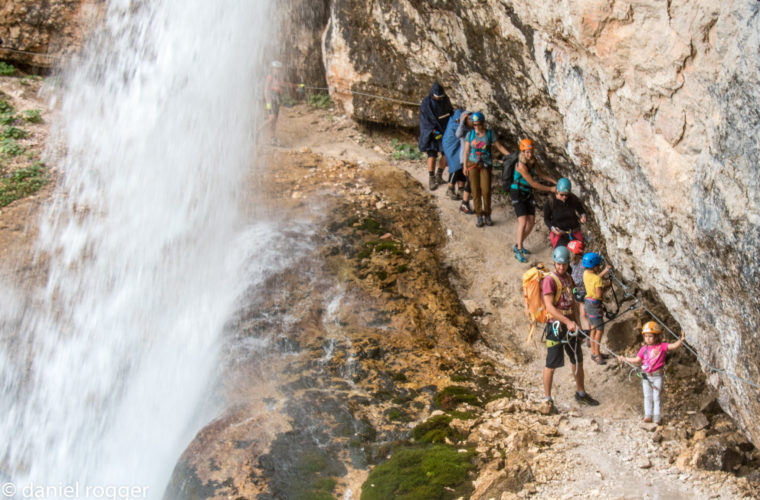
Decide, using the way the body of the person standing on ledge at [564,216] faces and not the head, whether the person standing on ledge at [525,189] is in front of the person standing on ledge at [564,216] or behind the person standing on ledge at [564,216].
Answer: behind

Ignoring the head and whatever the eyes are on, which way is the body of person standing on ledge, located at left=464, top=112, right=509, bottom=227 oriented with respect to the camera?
toward the camera

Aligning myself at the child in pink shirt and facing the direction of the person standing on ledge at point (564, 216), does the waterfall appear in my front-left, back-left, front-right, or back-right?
front-left

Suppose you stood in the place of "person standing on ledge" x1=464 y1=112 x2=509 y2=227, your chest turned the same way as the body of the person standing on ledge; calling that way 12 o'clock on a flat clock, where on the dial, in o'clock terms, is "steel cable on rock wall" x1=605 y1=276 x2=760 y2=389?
The steel cable on rock wall is roughly at 11 o'clock from the person standing on ledge.

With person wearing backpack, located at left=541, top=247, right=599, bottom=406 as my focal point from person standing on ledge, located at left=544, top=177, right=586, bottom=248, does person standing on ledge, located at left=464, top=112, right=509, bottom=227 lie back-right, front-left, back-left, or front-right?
back-right

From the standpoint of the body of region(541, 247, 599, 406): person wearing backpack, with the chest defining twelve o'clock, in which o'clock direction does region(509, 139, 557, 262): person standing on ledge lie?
The person standing on ledge is roughly at 7 o'clock from the person wearing backpack.

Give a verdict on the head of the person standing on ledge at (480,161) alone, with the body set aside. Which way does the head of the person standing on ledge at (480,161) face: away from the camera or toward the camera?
toward the camera

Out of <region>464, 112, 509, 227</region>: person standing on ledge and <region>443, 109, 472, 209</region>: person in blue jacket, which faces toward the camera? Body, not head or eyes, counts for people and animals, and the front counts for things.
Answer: the person standing on ledge

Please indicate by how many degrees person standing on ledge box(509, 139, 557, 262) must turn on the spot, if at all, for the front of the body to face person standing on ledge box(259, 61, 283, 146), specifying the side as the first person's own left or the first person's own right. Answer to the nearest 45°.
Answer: approximately 180°
